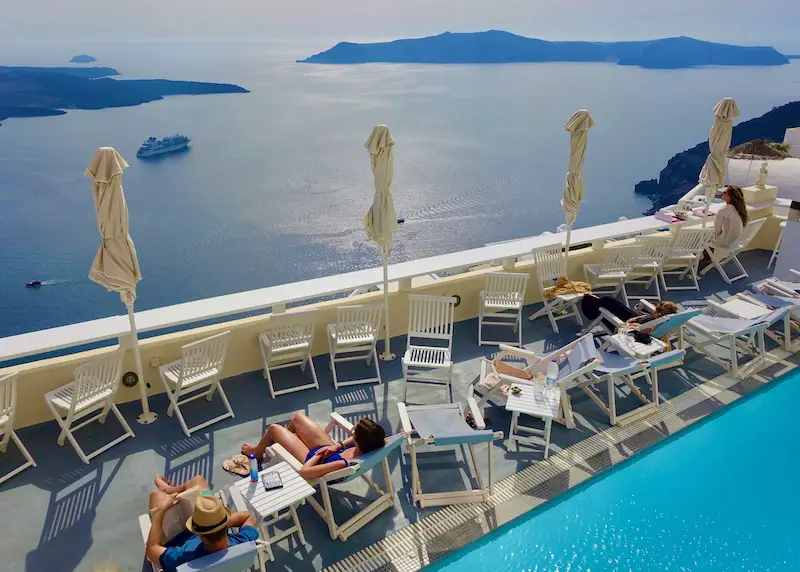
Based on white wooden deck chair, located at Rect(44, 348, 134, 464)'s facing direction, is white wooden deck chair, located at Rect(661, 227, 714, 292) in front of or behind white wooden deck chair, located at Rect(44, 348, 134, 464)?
behind

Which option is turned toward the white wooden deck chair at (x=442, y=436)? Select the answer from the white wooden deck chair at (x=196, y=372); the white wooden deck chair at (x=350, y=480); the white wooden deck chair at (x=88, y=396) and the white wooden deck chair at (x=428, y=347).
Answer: the white wooden deck chair at (x=428, y=347)

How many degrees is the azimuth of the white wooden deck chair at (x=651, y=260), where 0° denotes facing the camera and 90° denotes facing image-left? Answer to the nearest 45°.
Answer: approximately 45°

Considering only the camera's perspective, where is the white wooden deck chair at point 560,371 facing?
facing to the left of the viewer

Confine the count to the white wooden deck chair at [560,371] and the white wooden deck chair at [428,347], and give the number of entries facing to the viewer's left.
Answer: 1

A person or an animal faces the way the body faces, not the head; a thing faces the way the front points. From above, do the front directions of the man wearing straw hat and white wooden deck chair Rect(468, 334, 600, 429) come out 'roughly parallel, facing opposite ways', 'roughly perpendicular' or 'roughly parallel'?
roughly parallel

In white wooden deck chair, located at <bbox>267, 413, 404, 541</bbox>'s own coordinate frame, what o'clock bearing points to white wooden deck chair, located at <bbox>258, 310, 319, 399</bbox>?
white wooden deck chair, located at <bbox>258, 310, 319, 399</bbox> is roughly at 1 o'clock from white wooden deck chair, located at <bbox>267, 413, 404, 541</bbox>.

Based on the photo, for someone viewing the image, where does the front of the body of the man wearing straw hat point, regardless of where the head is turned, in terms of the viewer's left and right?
facing away from the viewer and to the left of the viewer

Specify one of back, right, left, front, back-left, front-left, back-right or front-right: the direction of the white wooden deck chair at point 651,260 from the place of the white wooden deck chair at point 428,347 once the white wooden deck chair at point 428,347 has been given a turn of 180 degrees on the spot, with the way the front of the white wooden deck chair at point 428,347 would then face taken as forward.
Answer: front-right
